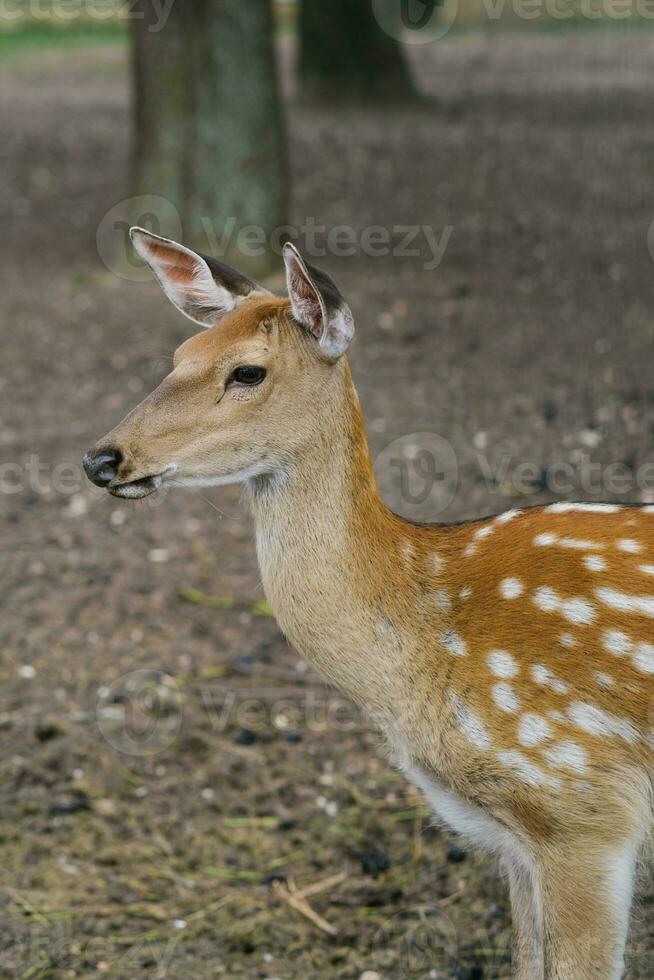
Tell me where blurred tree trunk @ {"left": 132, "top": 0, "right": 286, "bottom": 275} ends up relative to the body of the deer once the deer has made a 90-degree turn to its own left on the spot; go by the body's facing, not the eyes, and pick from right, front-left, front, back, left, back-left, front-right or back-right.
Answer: back

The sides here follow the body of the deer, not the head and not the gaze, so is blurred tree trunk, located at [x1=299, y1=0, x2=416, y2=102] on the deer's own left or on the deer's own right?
on the deer's own right

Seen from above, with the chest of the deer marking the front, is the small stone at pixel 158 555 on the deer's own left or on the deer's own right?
on the deer's own right

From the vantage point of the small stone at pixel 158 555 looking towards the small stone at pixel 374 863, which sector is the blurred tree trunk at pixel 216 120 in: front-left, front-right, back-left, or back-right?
back-left

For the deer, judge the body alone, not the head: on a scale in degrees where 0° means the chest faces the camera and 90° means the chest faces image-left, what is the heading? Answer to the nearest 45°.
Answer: approximately 90°
